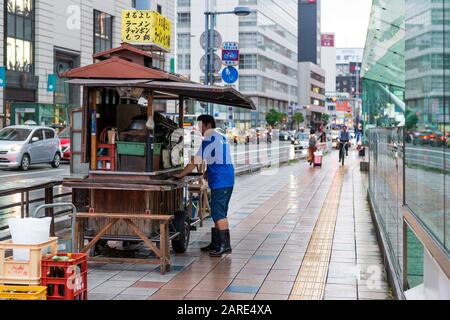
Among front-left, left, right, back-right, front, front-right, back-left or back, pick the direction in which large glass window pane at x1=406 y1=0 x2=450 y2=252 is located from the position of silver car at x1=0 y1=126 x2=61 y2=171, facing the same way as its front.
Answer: front-left

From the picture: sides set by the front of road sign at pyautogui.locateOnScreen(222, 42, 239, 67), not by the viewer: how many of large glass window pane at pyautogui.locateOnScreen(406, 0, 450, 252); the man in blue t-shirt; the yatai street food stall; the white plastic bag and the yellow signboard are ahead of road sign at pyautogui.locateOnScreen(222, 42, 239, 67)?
5

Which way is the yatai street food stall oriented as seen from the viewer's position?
toward the camera

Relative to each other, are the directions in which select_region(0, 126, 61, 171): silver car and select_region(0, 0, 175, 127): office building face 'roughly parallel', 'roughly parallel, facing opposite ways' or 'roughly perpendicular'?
roughly perpendicular

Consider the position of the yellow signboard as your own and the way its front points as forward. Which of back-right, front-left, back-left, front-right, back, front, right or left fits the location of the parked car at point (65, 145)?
back

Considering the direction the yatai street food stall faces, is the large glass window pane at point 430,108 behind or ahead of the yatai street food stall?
ahead

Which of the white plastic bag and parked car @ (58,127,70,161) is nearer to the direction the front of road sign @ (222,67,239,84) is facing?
the white plastic bag

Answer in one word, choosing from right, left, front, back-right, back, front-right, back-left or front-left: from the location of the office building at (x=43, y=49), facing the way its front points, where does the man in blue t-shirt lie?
front-right

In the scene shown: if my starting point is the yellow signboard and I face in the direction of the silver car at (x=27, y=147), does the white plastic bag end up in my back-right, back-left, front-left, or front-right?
back-left

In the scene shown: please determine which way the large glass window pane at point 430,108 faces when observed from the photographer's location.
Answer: facing to the left of the viewer

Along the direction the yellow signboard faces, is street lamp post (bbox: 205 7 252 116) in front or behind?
behind

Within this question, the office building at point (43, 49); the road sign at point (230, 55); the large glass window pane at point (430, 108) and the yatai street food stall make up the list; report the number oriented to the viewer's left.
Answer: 1

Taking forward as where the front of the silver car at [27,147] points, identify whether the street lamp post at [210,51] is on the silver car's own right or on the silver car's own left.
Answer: on the silver car's own left

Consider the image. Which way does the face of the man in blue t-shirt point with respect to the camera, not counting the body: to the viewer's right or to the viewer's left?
to the viewer's left

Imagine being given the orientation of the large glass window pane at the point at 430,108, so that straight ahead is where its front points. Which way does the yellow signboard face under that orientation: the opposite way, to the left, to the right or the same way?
to the left

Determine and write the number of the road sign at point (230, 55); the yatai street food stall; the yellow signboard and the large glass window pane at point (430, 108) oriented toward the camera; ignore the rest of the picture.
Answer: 3
